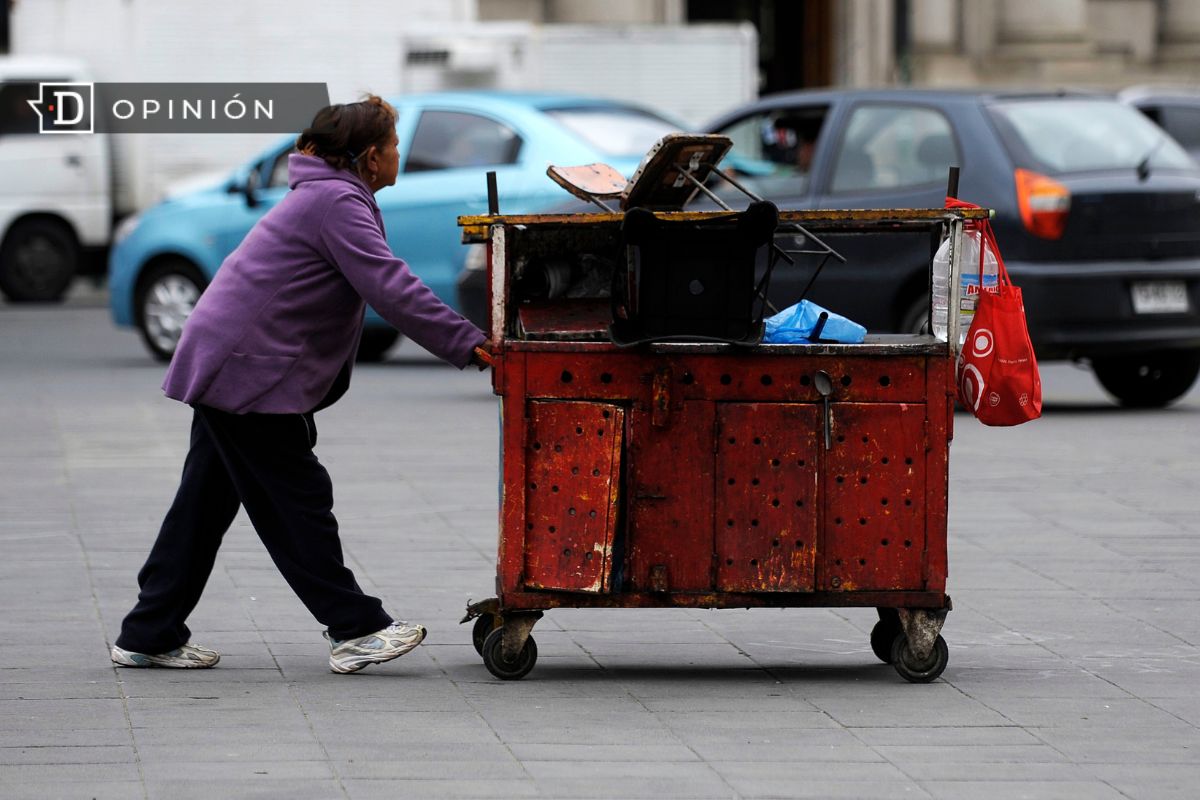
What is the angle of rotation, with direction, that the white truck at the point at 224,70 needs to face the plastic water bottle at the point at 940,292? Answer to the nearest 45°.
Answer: approximately 90° to its left

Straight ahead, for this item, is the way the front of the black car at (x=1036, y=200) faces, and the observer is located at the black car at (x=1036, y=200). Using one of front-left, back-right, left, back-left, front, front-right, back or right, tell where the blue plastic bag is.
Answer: back-left

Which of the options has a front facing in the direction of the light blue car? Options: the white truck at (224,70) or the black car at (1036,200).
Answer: the black car

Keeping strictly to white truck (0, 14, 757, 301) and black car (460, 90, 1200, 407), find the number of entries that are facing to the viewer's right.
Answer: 0

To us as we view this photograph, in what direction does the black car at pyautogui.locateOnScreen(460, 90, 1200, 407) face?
facing away from the viewer and to the left of the viewer

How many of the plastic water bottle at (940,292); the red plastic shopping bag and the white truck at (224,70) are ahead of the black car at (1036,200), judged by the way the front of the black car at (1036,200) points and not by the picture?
1

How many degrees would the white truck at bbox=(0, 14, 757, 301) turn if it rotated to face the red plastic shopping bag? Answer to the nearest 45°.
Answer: approximately 90° to its left

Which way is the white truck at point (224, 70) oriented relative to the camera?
to the viewer's left

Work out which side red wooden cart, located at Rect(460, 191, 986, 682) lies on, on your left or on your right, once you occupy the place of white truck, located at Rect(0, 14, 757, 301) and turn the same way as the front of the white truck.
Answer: on your left

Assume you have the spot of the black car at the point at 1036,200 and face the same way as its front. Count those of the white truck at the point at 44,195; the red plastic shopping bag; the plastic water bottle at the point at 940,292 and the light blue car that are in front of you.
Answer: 2
